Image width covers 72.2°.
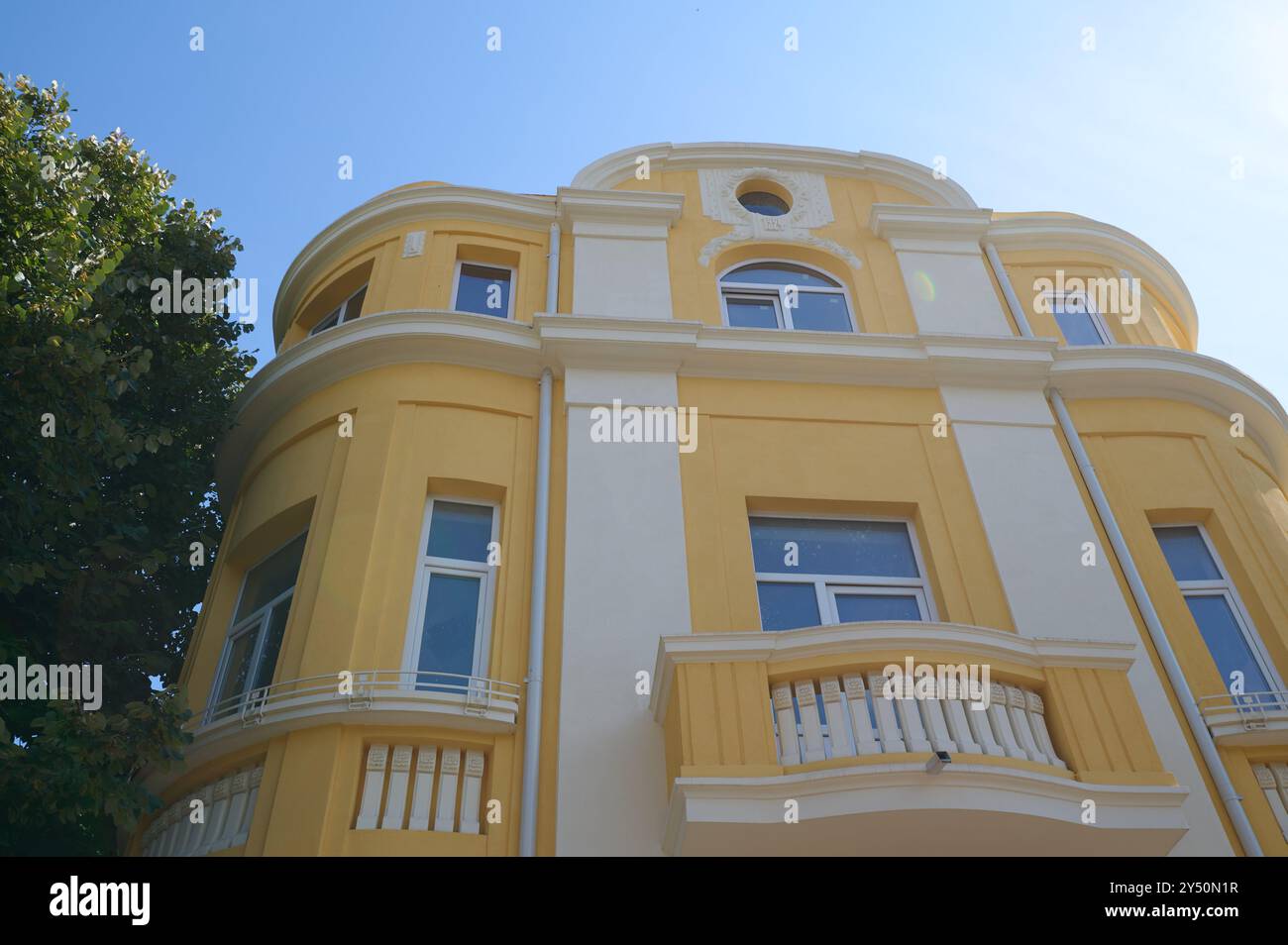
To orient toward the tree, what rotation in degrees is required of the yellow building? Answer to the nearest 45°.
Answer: approximately 90° to its right

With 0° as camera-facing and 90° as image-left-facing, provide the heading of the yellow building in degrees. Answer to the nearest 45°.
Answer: approximately 0°
